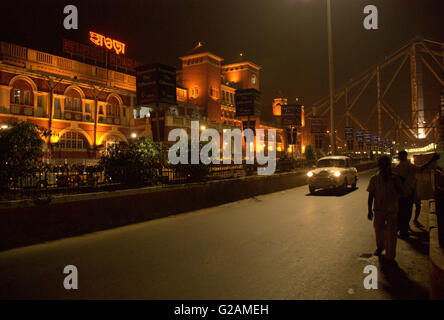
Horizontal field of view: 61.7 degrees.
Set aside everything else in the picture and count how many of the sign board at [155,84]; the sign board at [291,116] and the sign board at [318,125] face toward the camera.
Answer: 3

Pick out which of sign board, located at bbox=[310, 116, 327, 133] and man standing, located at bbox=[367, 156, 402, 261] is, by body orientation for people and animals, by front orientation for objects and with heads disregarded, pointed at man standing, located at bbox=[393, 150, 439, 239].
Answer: the sign board

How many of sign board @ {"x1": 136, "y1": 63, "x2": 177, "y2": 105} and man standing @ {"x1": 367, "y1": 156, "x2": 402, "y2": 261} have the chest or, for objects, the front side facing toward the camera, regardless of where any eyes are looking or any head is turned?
2

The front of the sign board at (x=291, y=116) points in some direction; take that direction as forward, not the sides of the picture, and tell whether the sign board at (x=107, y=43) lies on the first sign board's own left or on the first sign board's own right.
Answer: on the first sign board's own right

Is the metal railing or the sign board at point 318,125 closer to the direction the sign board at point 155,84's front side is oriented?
the metal railing

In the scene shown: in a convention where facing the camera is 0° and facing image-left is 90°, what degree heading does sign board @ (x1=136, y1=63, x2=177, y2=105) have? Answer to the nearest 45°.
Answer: approximately 0°

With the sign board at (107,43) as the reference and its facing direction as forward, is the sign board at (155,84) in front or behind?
in front

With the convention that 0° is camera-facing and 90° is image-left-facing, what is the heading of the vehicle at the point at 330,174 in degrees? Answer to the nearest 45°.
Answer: approximately 45°

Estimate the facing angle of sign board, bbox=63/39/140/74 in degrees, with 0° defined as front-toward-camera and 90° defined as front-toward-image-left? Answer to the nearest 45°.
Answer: approximately 315°

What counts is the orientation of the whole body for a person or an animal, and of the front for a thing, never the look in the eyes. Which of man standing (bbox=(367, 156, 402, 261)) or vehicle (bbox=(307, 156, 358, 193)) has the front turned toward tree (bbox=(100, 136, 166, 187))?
the vehicle

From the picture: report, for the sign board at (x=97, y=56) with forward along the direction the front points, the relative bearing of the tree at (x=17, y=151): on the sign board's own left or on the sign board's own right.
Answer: on the sign board's own right
